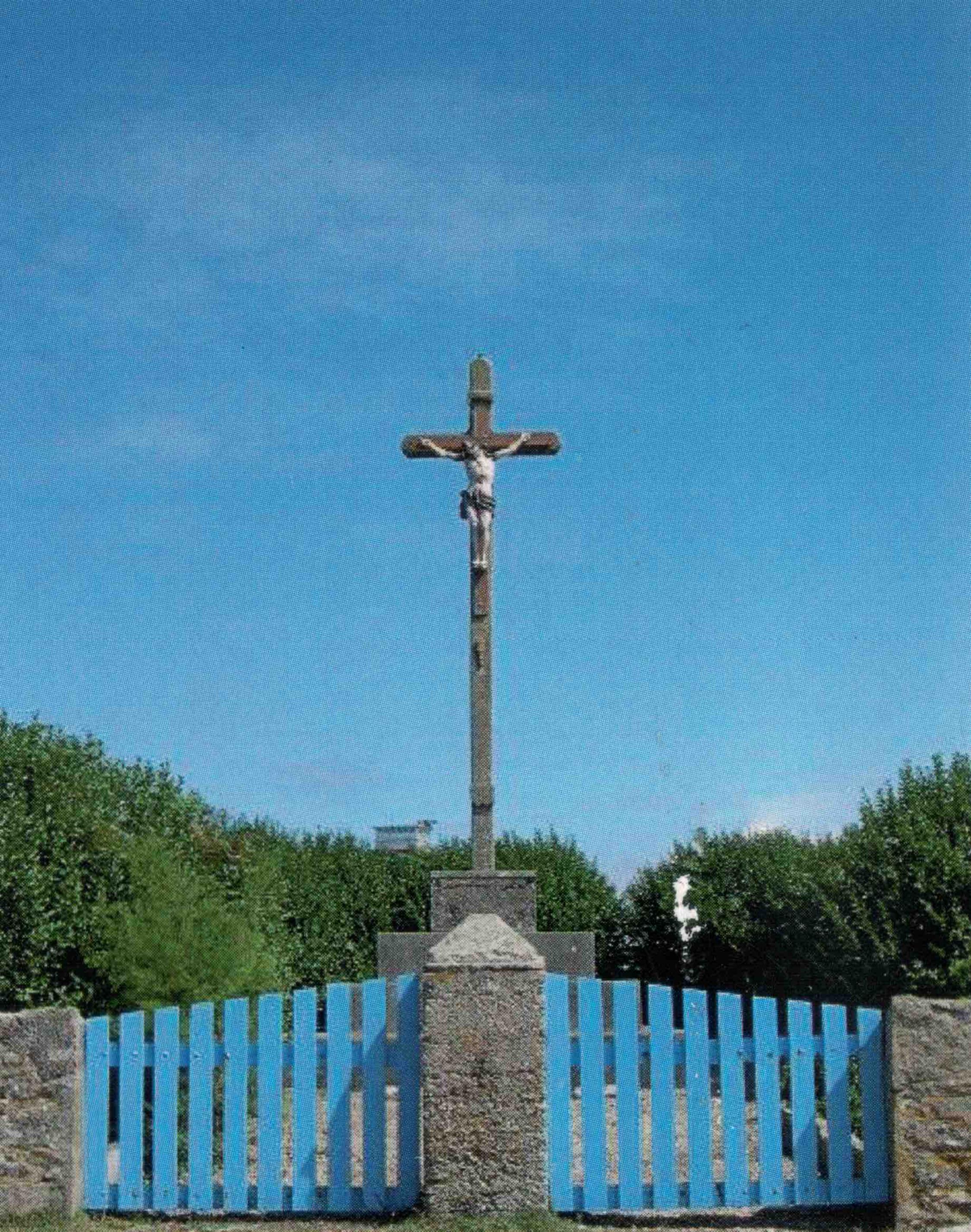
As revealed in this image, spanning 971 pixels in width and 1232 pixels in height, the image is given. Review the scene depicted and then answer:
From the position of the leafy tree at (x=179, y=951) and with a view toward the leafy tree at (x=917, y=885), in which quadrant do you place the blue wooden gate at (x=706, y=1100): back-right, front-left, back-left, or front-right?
front-right

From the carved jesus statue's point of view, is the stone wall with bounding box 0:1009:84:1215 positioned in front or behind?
in front

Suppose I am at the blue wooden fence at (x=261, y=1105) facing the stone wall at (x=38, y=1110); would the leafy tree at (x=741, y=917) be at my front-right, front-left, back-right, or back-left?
back-right

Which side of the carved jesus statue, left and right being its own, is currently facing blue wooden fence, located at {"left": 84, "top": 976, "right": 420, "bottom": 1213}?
front

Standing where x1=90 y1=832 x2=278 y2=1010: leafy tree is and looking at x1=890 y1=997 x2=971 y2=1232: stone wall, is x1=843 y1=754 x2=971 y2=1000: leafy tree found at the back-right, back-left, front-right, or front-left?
front-left

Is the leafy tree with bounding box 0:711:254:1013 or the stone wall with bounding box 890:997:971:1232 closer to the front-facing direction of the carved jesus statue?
the stone wall

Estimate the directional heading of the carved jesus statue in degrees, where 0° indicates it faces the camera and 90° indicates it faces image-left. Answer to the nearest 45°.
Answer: approximately 0°

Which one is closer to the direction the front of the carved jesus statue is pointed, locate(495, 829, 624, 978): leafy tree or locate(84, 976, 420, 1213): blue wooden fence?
the blue wooden fence
